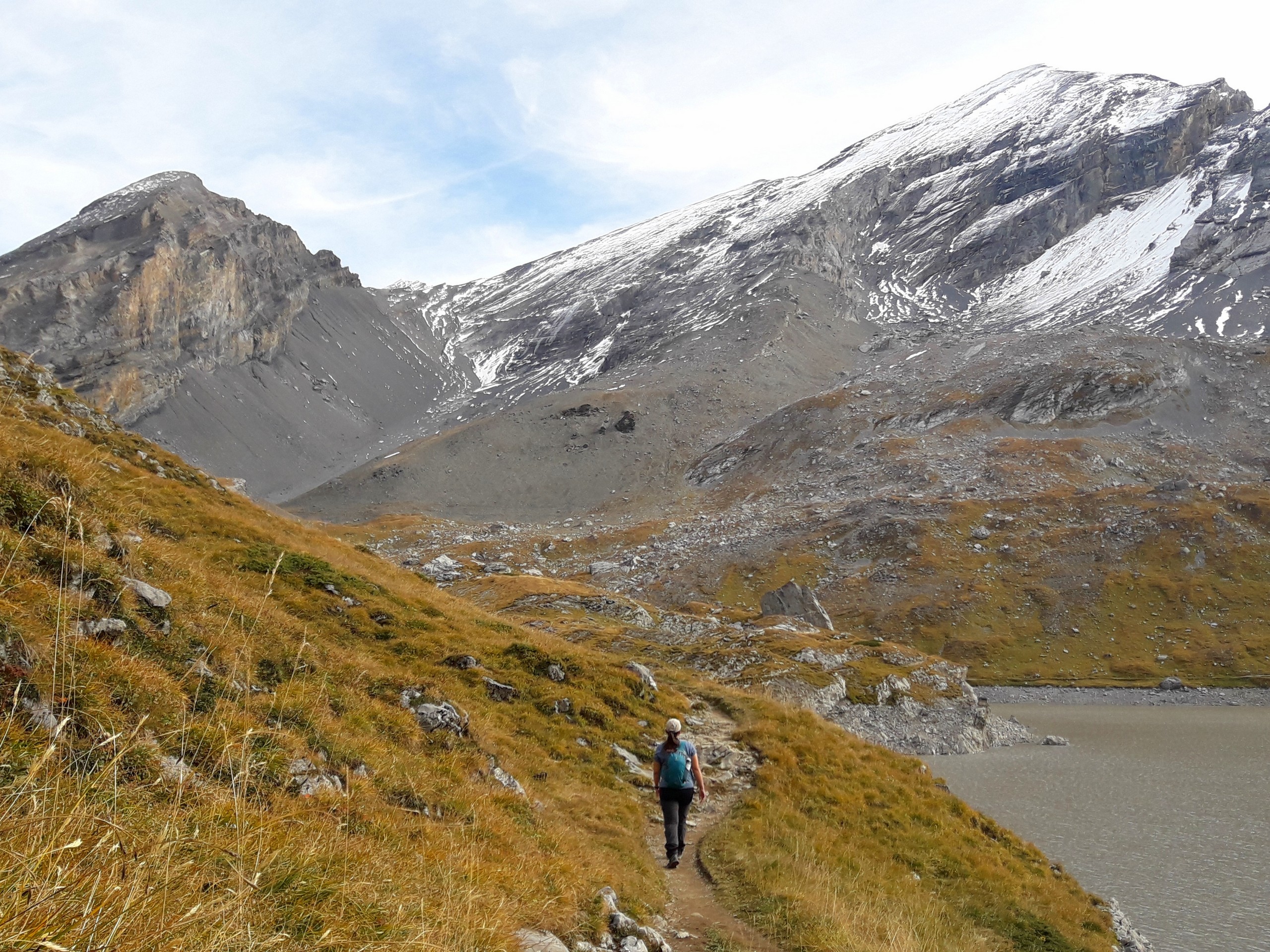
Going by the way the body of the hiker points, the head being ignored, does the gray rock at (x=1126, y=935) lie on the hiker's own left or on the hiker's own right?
on the hiker's own right

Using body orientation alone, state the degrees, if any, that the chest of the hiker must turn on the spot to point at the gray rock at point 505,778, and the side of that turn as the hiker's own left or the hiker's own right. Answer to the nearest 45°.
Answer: approximately 90° to the hiker's own left

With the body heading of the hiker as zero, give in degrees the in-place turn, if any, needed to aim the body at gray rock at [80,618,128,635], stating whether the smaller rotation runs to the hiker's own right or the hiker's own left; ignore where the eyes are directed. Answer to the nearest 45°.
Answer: approximately 135° to the hiker's own left

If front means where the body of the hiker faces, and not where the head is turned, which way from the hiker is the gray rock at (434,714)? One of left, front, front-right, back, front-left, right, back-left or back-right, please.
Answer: left

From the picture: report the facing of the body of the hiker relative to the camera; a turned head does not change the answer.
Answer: away from the camera

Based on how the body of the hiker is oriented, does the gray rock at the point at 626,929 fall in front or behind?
behind

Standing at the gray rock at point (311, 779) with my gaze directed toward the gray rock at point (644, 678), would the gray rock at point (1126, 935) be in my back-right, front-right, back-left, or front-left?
front-right

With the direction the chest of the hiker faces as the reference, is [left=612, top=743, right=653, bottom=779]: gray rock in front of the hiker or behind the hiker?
in front

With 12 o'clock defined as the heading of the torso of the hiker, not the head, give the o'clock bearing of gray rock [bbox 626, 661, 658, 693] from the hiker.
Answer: The gray rock is roughly at 12 o'clock from the hiker.

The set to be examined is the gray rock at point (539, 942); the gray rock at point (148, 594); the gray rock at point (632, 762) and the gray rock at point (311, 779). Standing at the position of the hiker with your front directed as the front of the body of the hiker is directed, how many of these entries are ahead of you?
1
